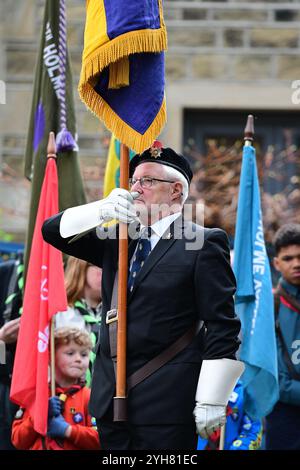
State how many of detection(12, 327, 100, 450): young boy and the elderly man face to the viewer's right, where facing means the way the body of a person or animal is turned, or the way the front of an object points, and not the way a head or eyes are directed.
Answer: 0

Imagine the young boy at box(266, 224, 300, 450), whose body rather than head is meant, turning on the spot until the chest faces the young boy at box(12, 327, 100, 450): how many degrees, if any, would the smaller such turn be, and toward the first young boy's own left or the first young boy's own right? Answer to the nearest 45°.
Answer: approximately 90° to the first young boy's own right

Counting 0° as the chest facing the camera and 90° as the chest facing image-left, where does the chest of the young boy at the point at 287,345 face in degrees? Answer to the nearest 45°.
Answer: approximately 315°

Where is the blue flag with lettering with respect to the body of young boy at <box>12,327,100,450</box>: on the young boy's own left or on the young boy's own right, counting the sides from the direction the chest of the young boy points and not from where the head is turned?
on the young boy's own left

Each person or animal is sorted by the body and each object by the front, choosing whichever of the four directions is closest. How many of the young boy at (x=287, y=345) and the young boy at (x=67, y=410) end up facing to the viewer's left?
0

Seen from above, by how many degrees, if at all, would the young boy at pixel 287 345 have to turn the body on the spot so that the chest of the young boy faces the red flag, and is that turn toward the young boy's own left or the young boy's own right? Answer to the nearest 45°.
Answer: approximately 90° to the young boy's own right

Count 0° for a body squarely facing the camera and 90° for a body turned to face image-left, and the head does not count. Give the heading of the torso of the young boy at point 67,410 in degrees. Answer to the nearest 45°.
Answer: approximately 0°

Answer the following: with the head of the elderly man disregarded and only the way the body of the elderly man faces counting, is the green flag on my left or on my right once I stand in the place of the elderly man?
on my right

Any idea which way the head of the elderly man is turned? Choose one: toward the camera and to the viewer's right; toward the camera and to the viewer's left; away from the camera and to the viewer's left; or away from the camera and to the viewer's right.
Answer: toward the camera and to the viewer's left
